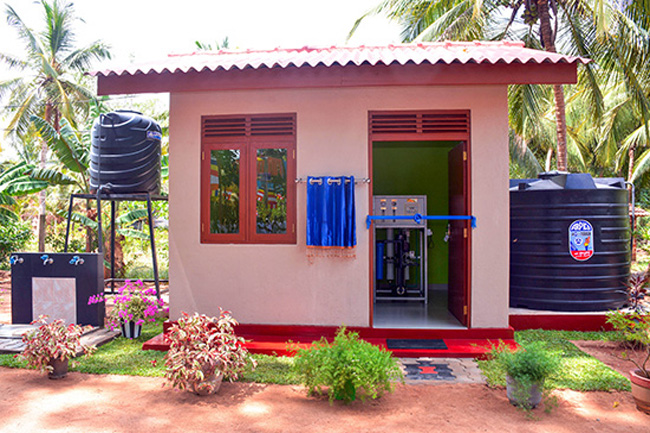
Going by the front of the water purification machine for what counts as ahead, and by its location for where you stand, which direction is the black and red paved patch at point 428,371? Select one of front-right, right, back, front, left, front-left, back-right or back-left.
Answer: front

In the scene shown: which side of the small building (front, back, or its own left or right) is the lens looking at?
front

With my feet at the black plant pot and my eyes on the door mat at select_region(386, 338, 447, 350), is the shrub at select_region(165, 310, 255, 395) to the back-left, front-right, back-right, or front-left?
front-right

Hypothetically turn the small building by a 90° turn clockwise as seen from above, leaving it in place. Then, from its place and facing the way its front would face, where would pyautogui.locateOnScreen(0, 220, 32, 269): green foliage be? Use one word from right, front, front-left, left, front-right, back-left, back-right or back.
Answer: front-right

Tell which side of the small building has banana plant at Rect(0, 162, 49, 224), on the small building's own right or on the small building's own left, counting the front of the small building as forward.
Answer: on the small building's own right

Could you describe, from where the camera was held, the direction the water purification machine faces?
facing the viewer

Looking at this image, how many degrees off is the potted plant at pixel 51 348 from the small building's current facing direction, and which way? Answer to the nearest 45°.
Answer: approximately 45° to its right

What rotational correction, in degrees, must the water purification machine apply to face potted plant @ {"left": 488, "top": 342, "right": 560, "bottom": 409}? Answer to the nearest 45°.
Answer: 0° — it already faces it

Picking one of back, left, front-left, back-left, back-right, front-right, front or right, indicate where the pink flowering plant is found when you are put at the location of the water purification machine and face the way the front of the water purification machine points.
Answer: front-right

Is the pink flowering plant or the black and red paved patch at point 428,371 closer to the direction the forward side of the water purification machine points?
the black and red paved patch

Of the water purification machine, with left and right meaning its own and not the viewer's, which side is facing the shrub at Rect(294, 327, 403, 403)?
front

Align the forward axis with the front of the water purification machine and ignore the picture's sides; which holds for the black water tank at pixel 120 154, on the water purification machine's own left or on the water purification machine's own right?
on the water purification machine's own right

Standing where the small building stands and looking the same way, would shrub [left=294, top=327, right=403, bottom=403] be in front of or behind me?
in front
